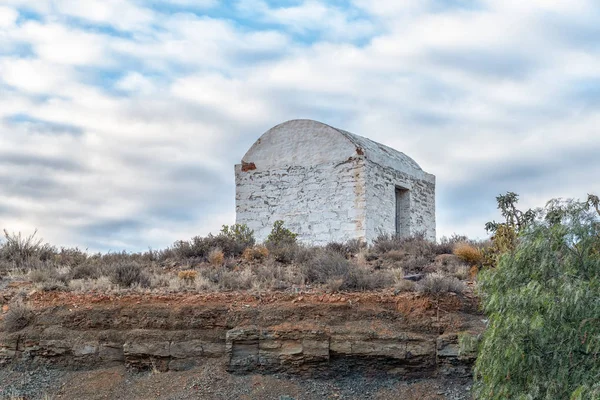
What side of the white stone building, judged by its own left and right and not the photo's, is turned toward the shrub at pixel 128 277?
right

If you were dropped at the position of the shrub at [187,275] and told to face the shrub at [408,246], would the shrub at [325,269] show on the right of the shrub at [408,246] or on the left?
right

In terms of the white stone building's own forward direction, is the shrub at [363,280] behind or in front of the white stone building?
in front

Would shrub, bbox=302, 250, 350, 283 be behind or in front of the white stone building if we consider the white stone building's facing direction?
in front

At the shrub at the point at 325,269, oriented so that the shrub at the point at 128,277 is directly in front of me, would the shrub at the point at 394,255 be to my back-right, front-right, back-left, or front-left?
back-right

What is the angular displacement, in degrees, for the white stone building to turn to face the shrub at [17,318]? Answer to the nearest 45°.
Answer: approximately 90° to its right

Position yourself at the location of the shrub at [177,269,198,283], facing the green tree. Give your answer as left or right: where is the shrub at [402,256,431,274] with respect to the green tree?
left

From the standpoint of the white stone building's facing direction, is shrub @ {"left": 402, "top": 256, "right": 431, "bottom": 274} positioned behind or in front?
in front

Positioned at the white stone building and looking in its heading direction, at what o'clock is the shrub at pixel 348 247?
The shrub is roughly at 1 o'clock from the white stone building.

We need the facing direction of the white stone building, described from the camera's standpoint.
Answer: facing the viewer and to the right of the viewer
